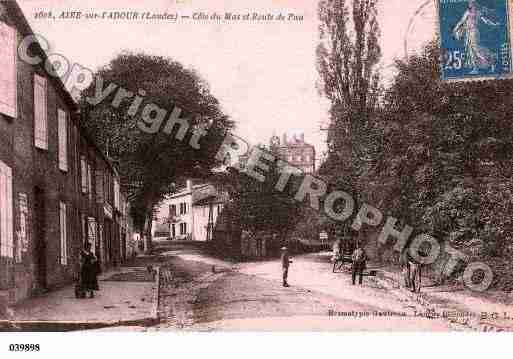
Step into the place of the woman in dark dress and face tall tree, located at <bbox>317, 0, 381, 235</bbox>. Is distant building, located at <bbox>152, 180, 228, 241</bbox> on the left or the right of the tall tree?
left

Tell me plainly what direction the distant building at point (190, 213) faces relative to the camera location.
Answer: facing the viewer and to the left of the viewer
